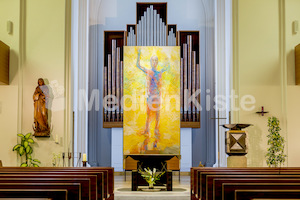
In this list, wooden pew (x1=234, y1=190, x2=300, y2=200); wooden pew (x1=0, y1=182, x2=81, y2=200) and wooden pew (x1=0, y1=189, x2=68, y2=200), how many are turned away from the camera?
3

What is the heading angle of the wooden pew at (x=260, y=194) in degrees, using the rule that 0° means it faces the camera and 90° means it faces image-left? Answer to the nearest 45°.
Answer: approximately 180°

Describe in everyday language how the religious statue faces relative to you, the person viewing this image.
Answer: facing the viewer

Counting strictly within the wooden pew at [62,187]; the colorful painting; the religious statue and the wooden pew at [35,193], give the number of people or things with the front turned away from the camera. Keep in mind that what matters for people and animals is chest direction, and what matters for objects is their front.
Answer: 2

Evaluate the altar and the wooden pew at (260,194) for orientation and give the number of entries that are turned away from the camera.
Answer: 1

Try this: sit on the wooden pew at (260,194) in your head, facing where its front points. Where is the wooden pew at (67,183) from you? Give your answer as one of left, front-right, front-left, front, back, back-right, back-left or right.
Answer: left

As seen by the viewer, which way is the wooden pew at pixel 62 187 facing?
away from the camera

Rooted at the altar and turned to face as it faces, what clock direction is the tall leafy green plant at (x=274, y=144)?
The tall leafy green plant is roughly at 9 o'clock from the altar.

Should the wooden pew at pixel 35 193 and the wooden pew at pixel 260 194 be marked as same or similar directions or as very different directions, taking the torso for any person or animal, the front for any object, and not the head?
same or similar directions

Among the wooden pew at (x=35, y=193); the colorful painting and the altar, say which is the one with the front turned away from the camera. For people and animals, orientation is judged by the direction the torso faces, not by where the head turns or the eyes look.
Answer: the wooden pew

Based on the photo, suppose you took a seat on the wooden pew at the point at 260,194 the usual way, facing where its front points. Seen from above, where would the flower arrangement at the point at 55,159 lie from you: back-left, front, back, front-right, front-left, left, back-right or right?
front-left

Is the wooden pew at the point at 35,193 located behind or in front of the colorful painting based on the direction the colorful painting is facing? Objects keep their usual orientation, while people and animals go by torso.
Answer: in front

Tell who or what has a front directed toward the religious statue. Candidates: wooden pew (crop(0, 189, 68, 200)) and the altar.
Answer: the wooden pew

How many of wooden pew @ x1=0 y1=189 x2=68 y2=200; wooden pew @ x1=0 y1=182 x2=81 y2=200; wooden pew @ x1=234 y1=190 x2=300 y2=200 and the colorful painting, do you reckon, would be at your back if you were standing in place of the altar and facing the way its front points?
1

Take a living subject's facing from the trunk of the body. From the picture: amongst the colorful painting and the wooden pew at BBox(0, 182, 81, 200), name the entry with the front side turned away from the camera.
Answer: the wooden pew

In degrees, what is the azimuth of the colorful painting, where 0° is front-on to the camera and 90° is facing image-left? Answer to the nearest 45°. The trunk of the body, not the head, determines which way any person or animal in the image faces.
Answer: approximately 0°

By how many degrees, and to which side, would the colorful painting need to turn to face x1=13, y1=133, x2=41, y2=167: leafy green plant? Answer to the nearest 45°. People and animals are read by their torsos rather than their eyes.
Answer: approximately 45° to its right

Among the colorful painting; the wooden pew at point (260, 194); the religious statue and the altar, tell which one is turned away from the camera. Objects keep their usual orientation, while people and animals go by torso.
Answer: the wooden pew

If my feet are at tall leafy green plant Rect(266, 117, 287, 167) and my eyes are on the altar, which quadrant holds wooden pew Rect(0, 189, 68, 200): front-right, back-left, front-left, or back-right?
front-left

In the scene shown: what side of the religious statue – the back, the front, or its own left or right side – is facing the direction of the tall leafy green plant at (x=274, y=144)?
left

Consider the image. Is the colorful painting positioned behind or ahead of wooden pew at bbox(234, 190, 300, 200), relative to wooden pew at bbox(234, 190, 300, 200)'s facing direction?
ahead

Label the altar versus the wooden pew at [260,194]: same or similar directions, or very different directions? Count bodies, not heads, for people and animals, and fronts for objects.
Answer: very different directions
